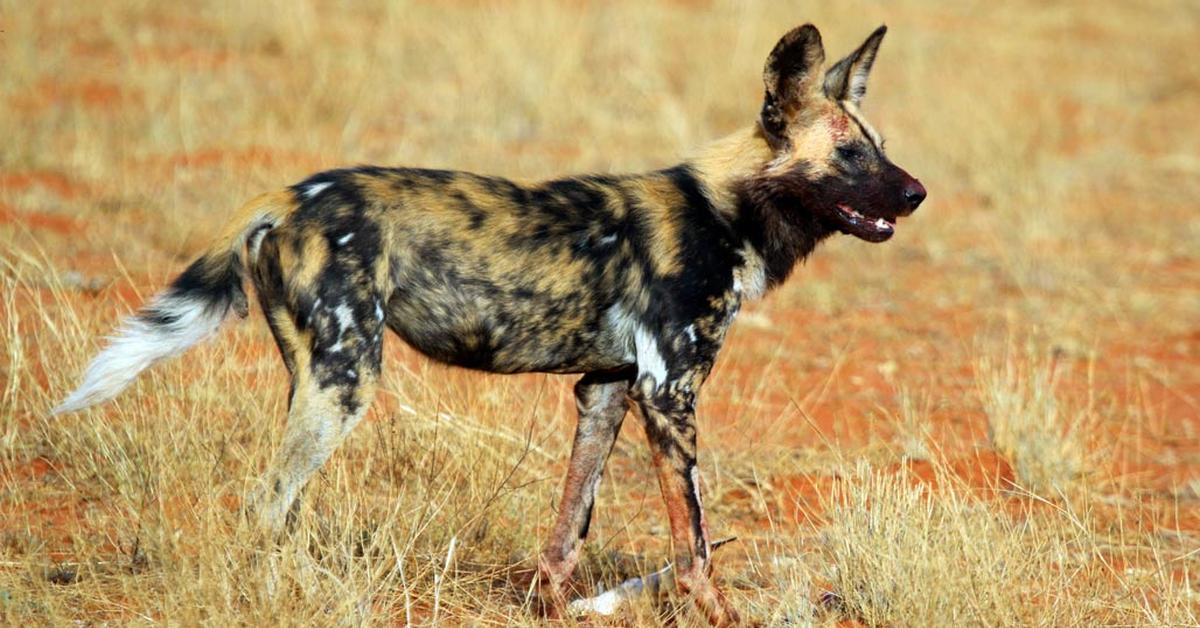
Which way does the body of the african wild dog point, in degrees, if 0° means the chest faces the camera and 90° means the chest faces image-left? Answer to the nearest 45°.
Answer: approximately 270°
